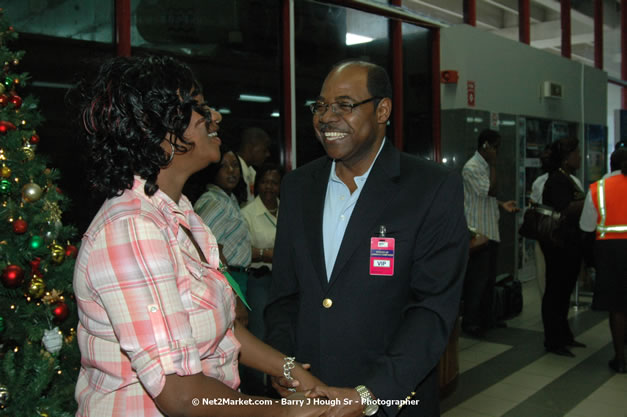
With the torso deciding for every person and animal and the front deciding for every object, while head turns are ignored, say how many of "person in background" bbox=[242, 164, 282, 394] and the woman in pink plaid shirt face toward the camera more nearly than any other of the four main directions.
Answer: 1

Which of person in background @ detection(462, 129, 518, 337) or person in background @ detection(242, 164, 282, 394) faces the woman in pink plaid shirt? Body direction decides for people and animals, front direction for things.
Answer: person in background @ detection(242, 164, 282, 394)

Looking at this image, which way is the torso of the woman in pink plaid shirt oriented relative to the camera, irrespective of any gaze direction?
to the viewer's right

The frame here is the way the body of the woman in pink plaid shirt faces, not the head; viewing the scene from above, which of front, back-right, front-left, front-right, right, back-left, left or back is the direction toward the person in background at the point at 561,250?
front-left

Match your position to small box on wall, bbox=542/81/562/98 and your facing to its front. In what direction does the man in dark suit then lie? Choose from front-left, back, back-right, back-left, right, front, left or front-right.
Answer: front-right

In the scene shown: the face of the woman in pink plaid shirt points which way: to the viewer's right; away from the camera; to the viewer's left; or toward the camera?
to the viewer's right

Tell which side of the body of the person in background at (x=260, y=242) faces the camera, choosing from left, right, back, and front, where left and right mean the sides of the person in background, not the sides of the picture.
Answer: front

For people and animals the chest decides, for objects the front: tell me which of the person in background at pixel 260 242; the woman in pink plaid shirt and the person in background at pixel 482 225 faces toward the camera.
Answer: the person in background at pixel 260 242

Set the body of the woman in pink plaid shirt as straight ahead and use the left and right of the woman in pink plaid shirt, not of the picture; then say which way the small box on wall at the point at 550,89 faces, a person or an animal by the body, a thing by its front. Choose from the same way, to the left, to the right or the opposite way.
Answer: to the right

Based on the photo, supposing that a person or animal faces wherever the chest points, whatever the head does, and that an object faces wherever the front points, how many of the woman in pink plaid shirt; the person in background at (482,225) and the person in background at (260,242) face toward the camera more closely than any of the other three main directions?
1

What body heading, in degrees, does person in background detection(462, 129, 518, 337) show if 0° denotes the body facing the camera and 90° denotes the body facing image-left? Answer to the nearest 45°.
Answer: approximately 270°

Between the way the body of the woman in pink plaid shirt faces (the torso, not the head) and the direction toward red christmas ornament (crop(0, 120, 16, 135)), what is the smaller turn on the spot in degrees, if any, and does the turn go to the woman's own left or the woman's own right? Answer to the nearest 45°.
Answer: approximately 135° to the woman's own left

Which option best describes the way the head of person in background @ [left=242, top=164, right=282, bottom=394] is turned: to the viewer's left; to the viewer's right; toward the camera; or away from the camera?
toward the camera
